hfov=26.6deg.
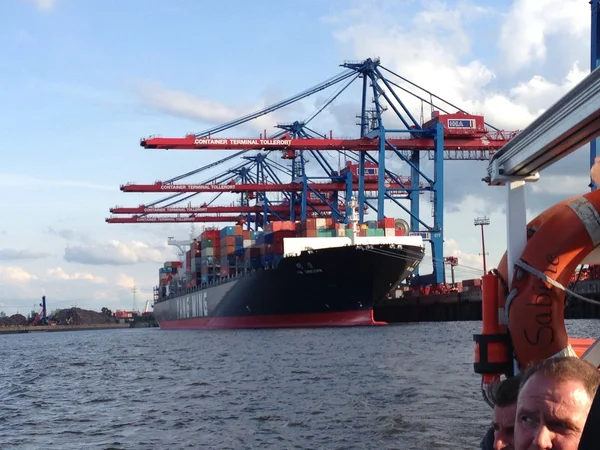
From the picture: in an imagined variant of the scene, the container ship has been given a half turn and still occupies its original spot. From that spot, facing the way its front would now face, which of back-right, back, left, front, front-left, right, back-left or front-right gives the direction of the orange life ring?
back-left
